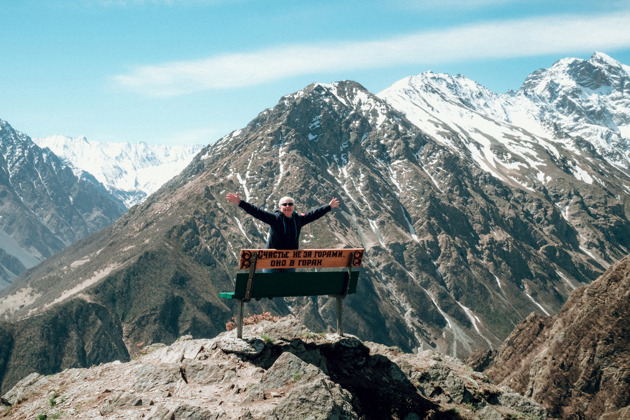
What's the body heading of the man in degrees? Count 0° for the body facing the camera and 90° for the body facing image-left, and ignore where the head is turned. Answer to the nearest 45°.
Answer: approximately 0°
